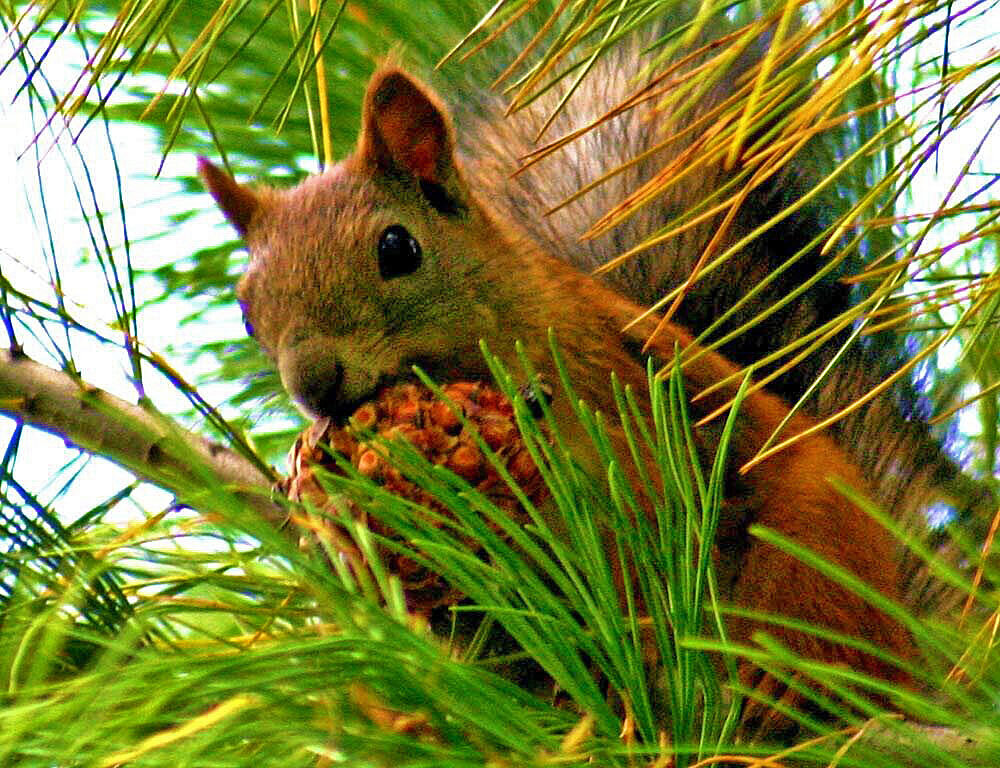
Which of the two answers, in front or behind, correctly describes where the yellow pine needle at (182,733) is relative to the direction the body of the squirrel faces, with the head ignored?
in front

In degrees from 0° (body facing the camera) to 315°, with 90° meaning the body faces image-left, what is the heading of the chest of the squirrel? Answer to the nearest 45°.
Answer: approximately 45°

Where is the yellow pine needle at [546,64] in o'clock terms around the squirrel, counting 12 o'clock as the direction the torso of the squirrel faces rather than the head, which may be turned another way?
The yellow pine needle is roughly at 10 o'clock from the squirrel.
